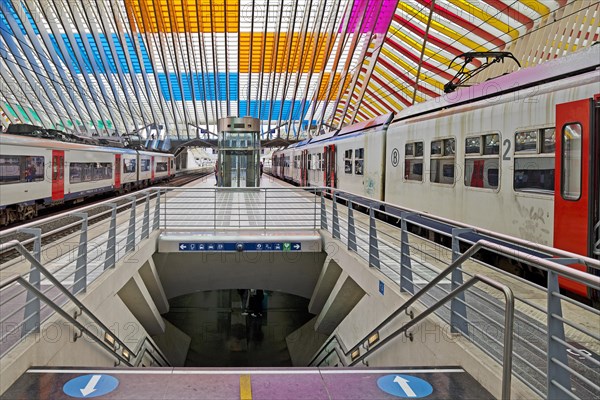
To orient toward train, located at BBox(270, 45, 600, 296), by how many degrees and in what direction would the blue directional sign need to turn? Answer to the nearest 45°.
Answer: approximately 45° to its left

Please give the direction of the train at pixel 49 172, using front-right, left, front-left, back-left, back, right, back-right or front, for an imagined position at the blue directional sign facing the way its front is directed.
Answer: back-right

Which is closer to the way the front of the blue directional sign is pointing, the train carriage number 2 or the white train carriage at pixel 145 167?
the train carriage number 2

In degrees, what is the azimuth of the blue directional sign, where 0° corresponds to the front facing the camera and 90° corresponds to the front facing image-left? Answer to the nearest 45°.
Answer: approximately 0°

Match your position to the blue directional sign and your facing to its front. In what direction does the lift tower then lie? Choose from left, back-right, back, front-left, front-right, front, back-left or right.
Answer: back

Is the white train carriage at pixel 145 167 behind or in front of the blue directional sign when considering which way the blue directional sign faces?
behind

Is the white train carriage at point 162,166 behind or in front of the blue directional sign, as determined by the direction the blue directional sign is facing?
behind

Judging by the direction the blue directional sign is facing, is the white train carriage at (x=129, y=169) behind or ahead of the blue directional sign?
behind
